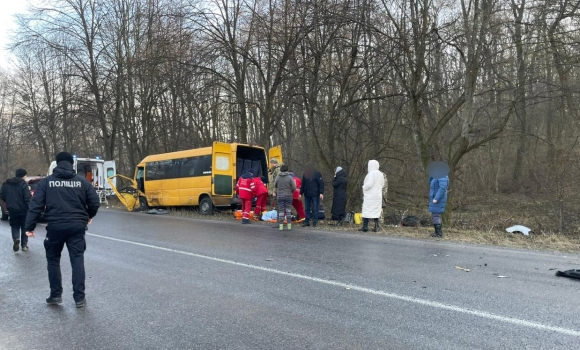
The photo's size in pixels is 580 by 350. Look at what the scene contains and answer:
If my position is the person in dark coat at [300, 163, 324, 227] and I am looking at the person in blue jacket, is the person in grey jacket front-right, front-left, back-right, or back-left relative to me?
back-right

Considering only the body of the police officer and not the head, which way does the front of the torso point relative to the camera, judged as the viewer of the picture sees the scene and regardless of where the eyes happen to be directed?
away from the camera

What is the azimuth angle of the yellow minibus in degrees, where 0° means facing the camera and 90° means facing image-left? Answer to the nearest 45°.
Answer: approximately 135°

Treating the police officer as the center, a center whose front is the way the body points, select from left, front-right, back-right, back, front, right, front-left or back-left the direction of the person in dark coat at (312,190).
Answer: front-right

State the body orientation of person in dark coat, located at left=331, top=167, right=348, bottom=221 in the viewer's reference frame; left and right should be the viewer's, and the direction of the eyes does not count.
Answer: facing to the left of the viewer

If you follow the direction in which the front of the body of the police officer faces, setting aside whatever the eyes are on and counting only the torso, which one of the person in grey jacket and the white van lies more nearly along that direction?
the white van

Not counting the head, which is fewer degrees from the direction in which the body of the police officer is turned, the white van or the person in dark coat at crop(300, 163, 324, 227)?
the white van

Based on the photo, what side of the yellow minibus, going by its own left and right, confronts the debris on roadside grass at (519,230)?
back

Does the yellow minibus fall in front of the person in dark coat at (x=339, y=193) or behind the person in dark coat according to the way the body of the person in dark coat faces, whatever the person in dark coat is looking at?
in front

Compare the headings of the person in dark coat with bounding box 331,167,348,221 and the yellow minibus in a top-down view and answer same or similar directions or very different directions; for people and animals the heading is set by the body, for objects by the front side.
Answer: same or similar directions

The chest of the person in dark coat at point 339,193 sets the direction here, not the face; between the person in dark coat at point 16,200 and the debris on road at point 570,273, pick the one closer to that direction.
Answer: the person in dark coat
